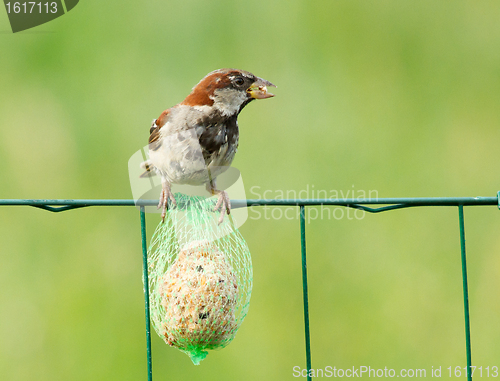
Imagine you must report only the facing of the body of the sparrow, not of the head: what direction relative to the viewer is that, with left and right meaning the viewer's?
facing the viewer and to the right of the viewer
